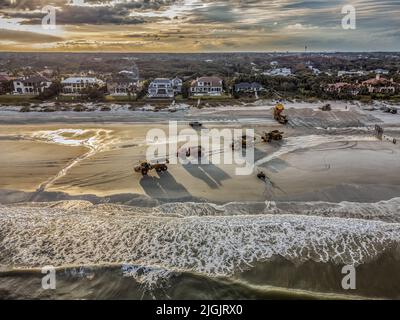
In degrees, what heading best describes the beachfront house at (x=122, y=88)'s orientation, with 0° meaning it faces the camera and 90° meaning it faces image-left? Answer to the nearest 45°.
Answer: approximately 0°

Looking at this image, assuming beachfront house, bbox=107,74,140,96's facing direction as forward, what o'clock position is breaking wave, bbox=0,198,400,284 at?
The breaking wave is roughly at 12 o'clock from the beachfront house.

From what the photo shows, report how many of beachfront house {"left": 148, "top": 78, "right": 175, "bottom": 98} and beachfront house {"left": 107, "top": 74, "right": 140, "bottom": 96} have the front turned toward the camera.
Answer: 2

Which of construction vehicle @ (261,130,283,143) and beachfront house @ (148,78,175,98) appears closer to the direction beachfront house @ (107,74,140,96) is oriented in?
the construction vehicle

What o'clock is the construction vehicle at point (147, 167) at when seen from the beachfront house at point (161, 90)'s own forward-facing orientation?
The construction vehicle is roughly at 12 o'clock from the beachfront house.

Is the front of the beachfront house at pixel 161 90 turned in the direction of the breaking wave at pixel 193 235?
yes

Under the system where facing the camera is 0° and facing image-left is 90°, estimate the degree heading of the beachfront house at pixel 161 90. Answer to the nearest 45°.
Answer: approximately 0°
